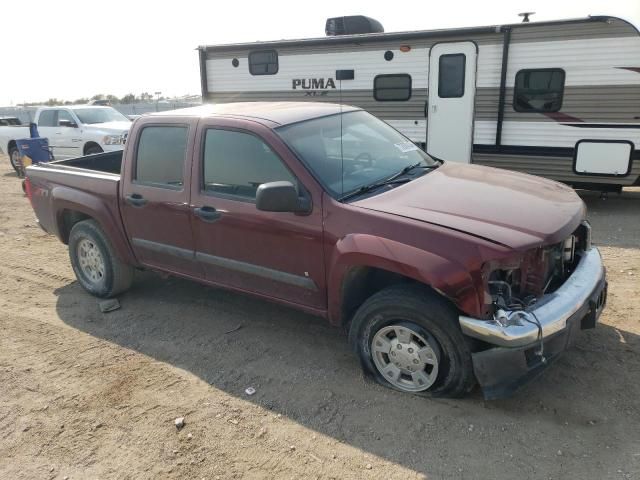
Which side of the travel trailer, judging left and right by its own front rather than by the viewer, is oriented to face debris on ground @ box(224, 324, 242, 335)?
right

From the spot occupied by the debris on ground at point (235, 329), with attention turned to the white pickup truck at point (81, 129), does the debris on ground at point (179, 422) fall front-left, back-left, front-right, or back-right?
back-left

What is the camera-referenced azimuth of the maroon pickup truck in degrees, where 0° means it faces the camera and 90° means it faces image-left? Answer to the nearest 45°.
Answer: approximately 315°

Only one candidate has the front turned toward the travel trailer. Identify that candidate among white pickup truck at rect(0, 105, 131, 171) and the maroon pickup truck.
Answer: the white pickup truck

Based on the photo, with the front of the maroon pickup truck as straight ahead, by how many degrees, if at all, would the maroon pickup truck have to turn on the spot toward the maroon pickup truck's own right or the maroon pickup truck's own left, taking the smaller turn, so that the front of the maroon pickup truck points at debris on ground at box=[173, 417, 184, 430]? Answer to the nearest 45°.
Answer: approximately 90° to the maroon pickup truck's own right

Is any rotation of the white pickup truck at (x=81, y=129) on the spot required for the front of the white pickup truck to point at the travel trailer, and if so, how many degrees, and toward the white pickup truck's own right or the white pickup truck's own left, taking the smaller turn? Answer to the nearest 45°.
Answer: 0° — it already faces it

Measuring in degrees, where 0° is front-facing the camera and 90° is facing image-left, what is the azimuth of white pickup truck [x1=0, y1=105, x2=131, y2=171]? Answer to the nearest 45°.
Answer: approximately 315°

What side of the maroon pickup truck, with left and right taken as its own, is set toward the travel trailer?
left

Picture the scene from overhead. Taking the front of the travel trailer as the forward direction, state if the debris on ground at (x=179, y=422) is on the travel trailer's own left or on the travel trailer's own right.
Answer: on the travel trailer's own right
